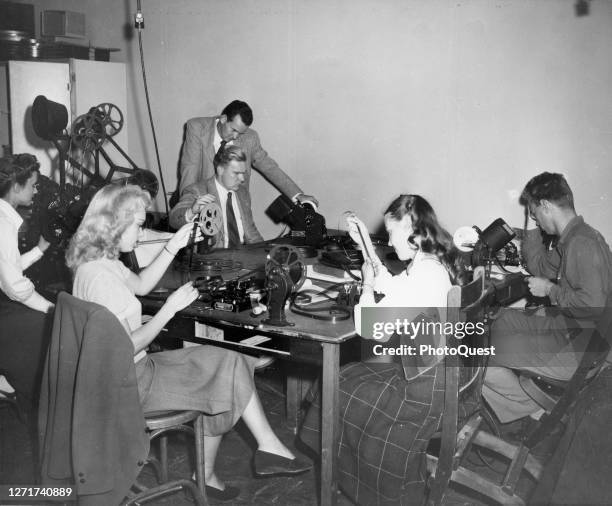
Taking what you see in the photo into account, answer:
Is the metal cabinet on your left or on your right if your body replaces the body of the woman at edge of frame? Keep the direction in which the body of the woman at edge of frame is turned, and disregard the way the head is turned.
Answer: on your left

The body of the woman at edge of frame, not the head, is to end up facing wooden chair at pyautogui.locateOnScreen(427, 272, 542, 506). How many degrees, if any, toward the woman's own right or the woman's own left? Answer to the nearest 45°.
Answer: approximately 45° to the woman's own right

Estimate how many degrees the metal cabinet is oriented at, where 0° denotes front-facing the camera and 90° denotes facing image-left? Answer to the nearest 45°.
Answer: approximately 0°

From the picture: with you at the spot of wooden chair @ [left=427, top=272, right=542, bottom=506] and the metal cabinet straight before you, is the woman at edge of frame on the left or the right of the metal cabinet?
left

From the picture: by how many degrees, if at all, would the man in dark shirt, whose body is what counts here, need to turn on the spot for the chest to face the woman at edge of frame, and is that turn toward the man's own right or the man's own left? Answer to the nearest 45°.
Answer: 0° — they already face them

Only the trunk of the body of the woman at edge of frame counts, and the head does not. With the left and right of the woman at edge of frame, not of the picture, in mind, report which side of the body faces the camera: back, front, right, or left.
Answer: right

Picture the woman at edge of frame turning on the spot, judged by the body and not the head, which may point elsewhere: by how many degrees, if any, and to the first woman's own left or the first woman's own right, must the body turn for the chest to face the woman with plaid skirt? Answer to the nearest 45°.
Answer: approximately 45° to the first woman's own right

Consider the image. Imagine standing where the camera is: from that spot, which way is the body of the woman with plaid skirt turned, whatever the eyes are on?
to the viewer's left

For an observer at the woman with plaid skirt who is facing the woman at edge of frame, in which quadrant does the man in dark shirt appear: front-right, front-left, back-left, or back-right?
back-right

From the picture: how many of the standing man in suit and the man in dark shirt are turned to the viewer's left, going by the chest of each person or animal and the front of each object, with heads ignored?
1
